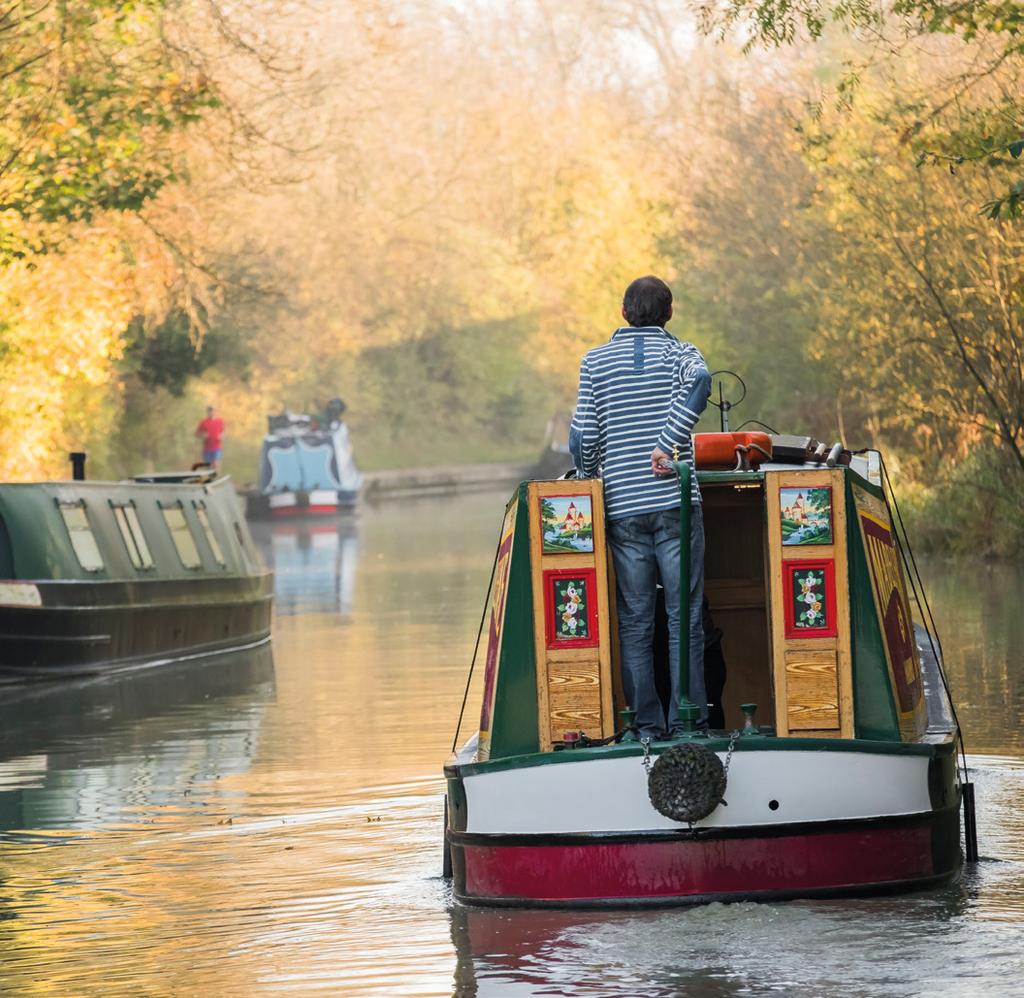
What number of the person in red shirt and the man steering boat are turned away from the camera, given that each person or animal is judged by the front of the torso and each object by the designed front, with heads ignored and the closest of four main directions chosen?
1

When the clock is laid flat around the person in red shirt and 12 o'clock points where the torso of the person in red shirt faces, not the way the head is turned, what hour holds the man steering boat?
The man steering boat is roughly at 12 o'clock from the person in red shirt.

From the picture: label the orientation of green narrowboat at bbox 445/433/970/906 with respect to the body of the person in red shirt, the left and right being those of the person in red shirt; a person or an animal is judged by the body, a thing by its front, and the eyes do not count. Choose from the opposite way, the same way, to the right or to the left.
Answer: the opposite way

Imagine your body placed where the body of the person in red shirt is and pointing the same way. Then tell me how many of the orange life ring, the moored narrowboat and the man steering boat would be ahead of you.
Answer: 3

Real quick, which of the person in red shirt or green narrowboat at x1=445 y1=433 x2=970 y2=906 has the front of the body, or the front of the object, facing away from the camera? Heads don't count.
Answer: the green narrowboat

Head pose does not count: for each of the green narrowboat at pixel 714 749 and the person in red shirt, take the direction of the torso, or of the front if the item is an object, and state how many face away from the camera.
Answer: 1

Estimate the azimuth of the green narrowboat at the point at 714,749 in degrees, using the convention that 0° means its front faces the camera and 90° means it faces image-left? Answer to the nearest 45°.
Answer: approximately 180°

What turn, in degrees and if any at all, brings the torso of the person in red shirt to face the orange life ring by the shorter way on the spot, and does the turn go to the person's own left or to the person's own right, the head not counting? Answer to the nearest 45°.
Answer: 0° — they already face it

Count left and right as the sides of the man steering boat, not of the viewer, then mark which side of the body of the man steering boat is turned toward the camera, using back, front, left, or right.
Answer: back
